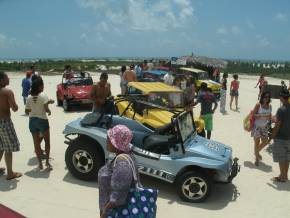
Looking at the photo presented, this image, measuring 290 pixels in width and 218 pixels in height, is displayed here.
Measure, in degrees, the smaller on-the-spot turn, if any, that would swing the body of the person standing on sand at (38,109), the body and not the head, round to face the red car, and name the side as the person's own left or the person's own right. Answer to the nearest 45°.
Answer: approximately 45° to the person's own left

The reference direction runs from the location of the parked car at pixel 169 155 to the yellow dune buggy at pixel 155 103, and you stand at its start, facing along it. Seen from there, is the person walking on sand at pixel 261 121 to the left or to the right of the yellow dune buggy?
right

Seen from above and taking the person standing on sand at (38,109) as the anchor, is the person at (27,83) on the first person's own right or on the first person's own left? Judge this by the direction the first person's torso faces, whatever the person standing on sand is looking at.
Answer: on the first person's own left
